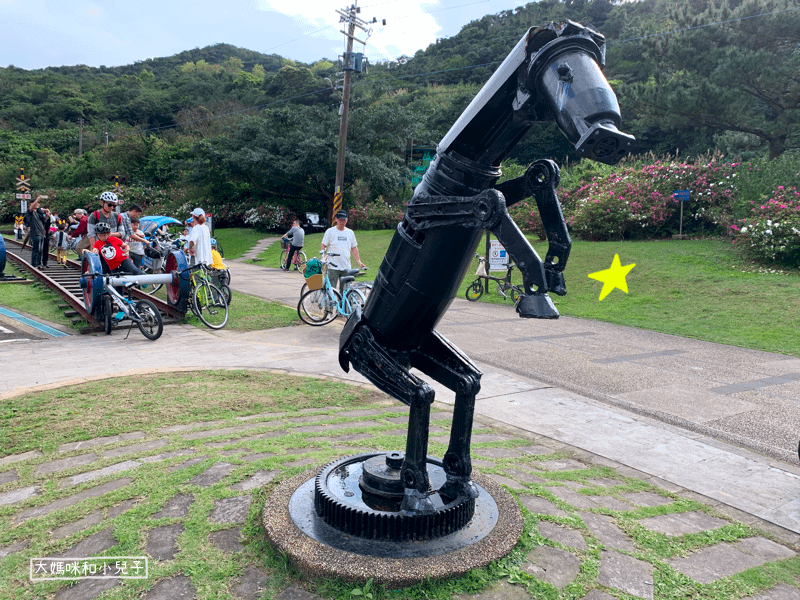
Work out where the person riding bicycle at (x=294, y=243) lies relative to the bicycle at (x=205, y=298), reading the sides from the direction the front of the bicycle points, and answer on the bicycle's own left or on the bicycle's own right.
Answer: on the bicycle's own left

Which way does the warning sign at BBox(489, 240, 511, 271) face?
toward the camera

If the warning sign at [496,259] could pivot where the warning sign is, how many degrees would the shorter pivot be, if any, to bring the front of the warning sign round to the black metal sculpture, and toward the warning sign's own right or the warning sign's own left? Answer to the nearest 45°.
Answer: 0° — it already faces it

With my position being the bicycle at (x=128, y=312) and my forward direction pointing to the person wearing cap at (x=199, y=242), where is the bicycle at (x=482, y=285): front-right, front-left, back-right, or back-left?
front-right

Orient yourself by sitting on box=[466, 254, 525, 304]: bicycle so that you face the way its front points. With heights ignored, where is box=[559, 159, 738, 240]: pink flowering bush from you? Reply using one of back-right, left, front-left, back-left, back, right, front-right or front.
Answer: back-right

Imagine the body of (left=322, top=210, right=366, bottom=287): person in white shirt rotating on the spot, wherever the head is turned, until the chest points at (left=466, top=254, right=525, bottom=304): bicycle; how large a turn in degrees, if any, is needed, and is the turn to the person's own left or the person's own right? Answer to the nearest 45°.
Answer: approximately 135° to the person's own left

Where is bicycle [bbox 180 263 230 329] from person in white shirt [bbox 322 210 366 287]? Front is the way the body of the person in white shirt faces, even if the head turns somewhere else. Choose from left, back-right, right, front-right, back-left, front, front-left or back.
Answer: right

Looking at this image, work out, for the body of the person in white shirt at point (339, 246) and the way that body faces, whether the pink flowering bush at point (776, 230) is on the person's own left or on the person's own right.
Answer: on the person's own left

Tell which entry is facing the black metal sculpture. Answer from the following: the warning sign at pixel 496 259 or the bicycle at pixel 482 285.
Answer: the warning sign

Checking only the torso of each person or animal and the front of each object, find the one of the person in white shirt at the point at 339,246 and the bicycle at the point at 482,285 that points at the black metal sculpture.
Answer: the person in white shirt

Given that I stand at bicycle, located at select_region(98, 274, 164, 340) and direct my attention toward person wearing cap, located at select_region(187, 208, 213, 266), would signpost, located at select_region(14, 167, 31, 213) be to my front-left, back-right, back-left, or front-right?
front-left

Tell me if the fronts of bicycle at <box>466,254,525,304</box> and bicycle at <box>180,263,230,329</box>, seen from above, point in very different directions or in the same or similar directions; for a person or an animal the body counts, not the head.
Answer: very different directions

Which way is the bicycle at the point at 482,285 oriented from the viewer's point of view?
to the viewer's left

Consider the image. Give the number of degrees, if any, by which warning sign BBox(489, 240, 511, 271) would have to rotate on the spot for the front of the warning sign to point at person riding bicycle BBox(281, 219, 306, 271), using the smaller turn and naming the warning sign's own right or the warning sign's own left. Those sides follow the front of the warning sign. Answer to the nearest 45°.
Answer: approximately 135° to the warning sign's own right

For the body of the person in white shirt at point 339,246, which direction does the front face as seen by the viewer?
toward the camera
